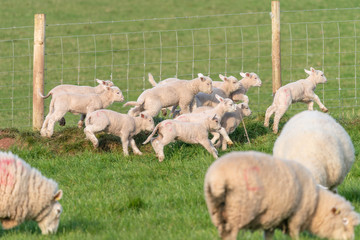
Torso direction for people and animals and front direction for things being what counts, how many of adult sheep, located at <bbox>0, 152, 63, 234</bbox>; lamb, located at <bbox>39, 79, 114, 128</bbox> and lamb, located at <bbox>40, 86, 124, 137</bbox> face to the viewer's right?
3

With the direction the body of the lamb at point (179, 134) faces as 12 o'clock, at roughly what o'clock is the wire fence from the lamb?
The wire fence is roughly at 9 o'clock from the lamb.

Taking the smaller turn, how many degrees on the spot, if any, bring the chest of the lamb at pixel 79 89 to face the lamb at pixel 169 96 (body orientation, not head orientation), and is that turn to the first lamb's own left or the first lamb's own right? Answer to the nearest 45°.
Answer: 0° — it already faces it

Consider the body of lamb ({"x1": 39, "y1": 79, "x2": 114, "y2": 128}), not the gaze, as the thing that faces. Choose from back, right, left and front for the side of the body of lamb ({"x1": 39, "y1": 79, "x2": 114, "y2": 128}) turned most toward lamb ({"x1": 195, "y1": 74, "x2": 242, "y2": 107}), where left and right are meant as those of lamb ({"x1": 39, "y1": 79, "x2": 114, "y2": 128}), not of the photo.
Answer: front

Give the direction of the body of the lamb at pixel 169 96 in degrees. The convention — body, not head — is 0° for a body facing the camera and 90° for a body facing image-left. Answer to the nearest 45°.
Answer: approximately 270°

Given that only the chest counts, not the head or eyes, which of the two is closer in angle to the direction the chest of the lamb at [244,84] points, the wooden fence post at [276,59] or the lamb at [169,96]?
the wooden fence post

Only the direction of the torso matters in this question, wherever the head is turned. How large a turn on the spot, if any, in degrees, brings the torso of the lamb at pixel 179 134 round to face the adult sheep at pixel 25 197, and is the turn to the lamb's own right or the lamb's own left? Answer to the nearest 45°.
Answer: approximately 135° to the lamb's own right

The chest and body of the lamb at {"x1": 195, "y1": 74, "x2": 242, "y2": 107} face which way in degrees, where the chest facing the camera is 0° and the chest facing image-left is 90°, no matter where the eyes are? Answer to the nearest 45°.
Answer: approximately 270°

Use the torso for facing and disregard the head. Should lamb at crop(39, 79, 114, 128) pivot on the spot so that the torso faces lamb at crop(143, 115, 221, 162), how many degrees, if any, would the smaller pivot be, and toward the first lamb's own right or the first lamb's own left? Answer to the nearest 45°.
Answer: approximately 45° to the first lamb's own right

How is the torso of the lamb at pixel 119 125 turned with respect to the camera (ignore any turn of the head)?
to the viewer's right

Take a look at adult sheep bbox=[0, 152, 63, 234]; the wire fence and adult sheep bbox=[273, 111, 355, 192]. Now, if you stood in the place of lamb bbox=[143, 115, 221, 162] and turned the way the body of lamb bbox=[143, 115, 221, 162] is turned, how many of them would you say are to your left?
1

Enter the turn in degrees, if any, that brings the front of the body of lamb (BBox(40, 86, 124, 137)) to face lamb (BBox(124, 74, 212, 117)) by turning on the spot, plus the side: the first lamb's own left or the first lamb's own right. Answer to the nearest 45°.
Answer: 0° — it already faces it

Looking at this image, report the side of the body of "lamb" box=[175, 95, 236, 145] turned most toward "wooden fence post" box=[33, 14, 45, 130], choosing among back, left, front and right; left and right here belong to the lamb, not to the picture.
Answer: back
